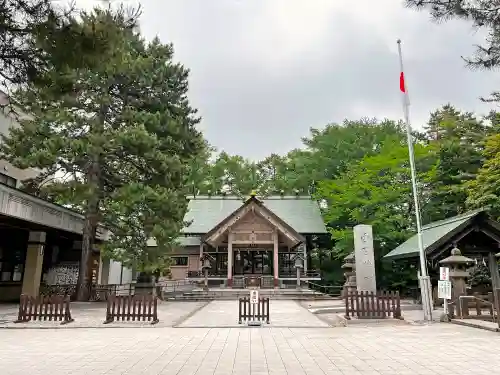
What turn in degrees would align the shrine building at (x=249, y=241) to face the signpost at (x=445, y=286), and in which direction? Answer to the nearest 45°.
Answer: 0° — it already faces it

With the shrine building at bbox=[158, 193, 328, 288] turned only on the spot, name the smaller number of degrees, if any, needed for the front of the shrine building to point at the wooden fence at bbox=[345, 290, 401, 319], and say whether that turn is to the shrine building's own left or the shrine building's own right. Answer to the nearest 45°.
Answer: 0° — it already faces it

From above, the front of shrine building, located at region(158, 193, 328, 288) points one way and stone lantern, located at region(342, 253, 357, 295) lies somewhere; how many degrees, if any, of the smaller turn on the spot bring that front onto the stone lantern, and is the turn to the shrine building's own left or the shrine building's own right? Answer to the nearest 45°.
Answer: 0° — it already faces it

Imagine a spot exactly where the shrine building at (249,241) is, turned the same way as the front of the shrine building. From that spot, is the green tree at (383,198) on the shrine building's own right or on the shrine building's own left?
on the shrine building's own left

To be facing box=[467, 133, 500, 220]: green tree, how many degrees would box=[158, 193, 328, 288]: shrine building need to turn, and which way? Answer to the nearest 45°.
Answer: approximately 45° to its left

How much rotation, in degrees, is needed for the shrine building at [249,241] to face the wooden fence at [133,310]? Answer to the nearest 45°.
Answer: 0° — it already faces it

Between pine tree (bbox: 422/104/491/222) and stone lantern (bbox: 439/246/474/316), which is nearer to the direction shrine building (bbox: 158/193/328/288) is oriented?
the stone lantern

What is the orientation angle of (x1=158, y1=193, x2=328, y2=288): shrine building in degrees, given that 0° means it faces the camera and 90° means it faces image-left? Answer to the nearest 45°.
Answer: approximately 0°
